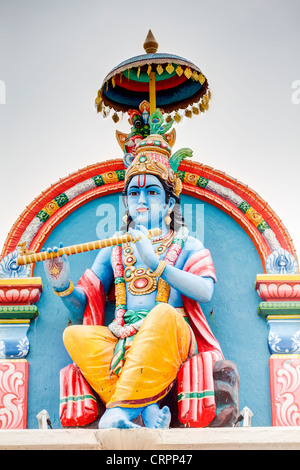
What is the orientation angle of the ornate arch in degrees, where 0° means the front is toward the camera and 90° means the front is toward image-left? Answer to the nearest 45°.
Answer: approximately 0°
